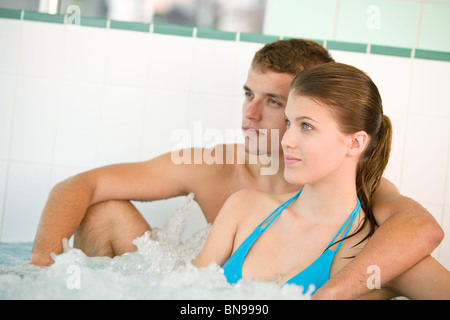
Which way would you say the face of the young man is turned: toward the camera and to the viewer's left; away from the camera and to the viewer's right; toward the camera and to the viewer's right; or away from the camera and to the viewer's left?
toward the camera and to the viewer's left

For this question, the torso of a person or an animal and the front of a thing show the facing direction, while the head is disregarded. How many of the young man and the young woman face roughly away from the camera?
0

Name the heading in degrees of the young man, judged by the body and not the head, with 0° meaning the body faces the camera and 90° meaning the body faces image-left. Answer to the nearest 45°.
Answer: approximately 45°

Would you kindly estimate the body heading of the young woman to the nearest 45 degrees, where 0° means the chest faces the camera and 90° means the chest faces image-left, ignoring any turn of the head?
approximately 45°

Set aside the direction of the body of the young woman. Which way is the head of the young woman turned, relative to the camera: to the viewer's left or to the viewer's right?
to the viewer's left
